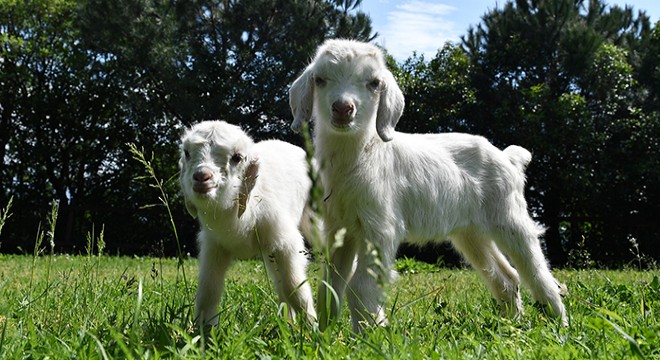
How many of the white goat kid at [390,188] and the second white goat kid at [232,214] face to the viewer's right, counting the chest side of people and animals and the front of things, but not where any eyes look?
0

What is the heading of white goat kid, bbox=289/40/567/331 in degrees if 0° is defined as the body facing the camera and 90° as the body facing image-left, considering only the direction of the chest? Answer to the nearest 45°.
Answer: approximately 45°

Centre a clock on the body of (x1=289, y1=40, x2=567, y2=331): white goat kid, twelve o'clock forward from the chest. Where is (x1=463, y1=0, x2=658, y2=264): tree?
The tree is roughly at 5 o'clock from the white goat kid.

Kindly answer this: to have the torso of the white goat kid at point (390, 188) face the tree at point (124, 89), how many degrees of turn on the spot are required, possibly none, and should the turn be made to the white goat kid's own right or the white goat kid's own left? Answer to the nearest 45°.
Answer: approximately 90° to the white goat kid's own right

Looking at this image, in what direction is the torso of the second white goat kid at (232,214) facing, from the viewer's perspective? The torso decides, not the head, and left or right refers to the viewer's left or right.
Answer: facing the viewer and to the left of the viewer

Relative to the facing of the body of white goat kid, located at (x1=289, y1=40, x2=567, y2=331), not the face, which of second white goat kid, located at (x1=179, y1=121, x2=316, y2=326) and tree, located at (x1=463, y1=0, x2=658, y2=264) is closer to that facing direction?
the second white goat kid
